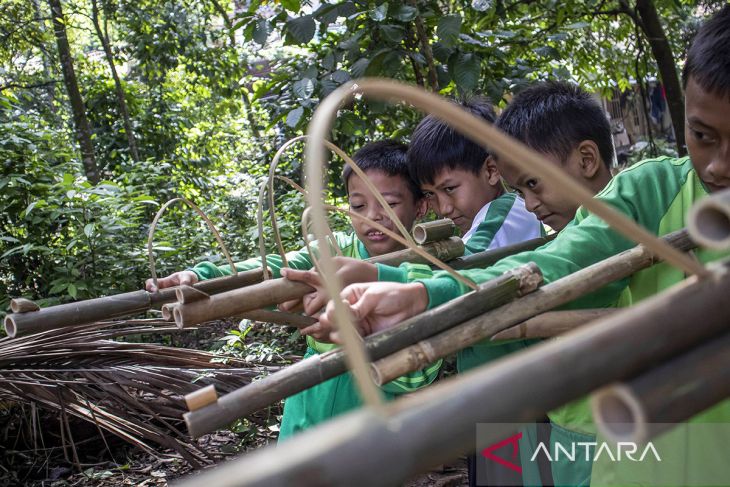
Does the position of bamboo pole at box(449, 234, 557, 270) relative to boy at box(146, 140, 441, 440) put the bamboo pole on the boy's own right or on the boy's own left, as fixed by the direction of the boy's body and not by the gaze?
on the boy's own left

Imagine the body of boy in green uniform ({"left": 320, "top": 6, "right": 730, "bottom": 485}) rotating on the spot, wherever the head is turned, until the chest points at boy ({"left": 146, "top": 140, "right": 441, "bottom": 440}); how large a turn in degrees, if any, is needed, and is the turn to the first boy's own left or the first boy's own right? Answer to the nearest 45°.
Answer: approximately 90° to the first boy's own right

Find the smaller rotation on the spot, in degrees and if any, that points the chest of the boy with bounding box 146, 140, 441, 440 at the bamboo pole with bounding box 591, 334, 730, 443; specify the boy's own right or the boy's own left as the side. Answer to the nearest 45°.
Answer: approximately 45° to the boy's own left

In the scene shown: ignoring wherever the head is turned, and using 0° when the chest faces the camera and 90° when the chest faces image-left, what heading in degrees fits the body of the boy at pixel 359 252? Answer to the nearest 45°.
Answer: approximately 45°

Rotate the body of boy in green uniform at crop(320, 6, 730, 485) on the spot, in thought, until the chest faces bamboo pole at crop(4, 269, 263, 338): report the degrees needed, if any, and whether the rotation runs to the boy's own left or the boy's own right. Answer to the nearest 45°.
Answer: approximately 45° to the boy's own right

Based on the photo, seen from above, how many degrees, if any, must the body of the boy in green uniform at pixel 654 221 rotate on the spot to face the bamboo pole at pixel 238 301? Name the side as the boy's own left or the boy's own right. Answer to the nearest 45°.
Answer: approximately 45° to the boy's own right

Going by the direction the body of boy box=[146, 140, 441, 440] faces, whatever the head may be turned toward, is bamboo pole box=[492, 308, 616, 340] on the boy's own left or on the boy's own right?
on the boy's own left

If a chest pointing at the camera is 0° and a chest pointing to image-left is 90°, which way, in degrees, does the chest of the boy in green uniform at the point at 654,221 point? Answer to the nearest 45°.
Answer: approximately 45°

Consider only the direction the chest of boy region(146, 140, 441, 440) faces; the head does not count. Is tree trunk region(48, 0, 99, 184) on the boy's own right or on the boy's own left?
on the boy's own right
